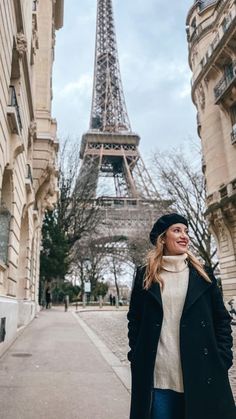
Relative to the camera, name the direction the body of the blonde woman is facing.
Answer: toward the camera

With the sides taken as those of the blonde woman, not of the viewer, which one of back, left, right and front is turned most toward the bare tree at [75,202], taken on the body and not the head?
back
